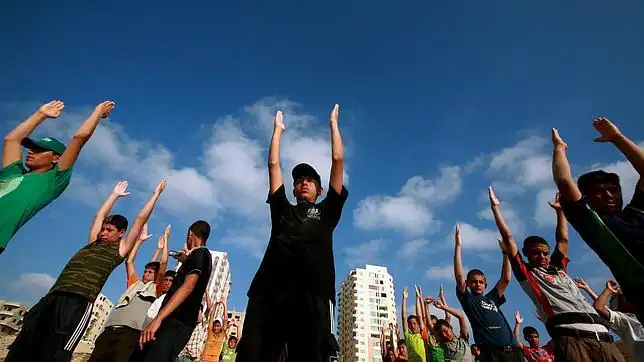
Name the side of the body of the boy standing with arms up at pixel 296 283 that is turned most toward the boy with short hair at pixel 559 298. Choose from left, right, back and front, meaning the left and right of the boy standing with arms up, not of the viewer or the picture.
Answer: left

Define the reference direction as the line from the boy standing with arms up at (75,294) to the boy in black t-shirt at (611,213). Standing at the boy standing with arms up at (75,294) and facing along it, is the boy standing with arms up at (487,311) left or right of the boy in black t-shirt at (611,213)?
left

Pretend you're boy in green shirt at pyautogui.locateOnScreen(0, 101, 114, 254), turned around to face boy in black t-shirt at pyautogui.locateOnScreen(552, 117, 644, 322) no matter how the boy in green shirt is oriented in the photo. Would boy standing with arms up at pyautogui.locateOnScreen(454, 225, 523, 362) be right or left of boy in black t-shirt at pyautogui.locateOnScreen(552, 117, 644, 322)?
left

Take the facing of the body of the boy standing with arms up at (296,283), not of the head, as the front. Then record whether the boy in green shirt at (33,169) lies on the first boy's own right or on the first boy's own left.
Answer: on the first boy's own right

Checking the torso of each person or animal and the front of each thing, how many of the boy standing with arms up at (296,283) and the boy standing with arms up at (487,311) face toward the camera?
2

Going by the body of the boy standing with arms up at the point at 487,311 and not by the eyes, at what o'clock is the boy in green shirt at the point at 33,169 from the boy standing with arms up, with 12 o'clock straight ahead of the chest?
The boy in green shirt is roughly at 1 o'clock from the boy standing with arms up.

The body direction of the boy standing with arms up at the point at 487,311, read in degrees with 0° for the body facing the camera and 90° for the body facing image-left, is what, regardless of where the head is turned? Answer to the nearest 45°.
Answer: approximately 0°

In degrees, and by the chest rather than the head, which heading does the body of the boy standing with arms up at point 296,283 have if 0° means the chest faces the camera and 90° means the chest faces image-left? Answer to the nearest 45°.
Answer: approximately 0°

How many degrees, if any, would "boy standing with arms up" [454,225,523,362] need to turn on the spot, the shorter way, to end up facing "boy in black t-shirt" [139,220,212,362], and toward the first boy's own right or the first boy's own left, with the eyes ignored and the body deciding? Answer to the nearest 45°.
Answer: approximately 45° to the first boy's own right

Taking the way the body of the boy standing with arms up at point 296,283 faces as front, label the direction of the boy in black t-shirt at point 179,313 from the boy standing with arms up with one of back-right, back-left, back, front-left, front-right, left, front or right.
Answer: back-right
